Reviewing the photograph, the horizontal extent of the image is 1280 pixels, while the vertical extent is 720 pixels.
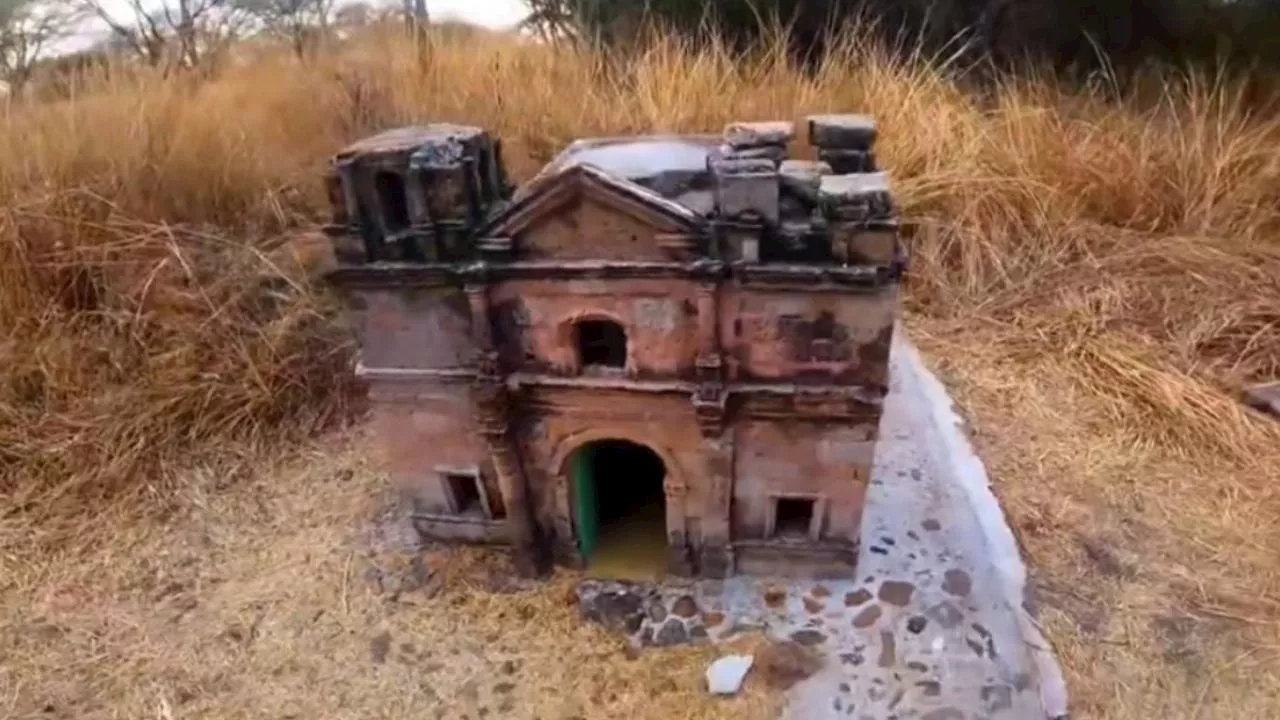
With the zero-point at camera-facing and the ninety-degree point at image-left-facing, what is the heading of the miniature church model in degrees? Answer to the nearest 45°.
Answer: approximately 0°

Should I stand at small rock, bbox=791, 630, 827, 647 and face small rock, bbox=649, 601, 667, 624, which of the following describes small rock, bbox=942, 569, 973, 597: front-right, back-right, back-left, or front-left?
back-right

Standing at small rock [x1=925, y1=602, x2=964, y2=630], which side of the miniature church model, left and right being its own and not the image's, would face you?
left

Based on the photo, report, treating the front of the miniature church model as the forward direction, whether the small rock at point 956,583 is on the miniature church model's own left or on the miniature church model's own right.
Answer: on the miniature church model's own left

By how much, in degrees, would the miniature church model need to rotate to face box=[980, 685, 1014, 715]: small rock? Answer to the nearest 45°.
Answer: approximately 45° to its left

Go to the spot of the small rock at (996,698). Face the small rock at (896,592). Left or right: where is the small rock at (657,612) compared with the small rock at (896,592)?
left

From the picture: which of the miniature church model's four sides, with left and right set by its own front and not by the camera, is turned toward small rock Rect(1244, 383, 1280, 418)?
left
